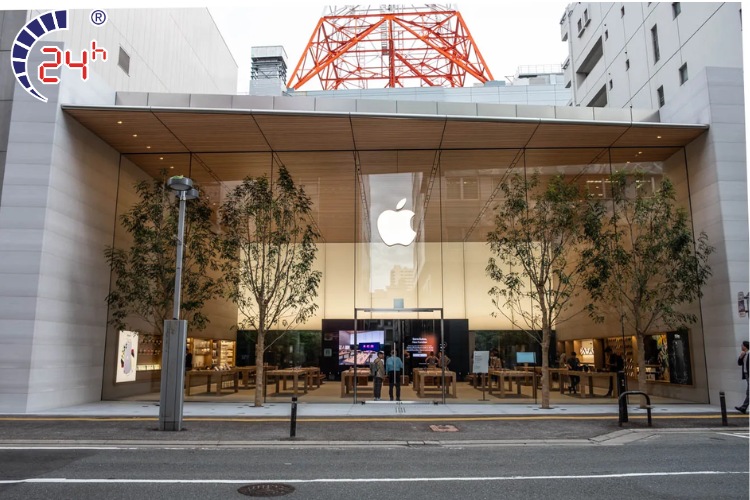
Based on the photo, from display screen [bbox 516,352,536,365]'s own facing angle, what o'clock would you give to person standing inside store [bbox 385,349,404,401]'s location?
The person standing inside store is roughly at 2 o'clock from the display screen.

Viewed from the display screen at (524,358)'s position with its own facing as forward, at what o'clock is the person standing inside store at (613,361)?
The person standing inside store is roughly at 8 o'clock from the display screen.

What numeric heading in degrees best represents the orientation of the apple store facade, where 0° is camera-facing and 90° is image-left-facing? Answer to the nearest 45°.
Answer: approximately 0°

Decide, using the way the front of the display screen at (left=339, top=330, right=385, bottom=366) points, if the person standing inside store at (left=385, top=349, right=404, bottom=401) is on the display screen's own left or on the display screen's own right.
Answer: on the display screen's own left

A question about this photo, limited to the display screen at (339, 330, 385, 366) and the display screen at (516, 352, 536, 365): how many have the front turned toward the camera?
2

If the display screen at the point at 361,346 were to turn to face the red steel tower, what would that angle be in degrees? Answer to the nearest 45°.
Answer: approximately 180°

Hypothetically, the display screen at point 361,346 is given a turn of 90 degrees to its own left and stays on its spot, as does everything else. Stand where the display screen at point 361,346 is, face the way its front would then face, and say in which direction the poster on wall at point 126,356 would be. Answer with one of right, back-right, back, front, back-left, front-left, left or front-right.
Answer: back

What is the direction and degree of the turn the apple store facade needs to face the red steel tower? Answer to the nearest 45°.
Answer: approximately 180°

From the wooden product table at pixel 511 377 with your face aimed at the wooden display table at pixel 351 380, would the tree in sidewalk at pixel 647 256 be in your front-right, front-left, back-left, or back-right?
back-left

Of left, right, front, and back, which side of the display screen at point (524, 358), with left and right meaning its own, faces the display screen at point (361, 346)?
right
